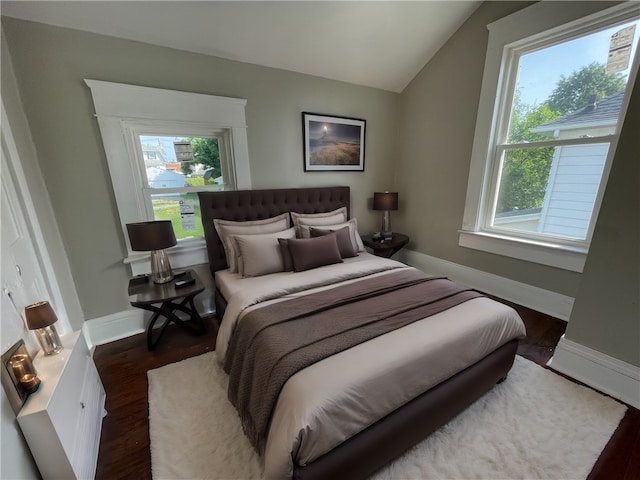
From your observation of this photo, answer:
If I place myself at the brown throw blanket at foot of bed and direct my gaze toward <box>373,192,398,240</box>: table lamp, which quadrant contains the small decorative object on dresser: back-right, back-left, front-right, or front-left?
back-left

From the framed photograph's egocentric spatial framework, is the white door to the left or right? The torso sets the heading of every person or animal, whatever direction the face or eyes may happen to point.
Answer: on its right

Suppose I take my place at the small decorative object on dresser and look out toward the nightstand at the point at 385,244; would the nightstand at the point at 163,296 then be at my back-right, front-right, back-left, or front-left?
front-left

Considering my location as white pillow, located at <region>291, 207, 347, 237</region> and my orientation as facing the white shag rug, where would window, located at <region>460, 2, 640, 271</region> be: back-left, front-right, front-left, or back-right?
front-left

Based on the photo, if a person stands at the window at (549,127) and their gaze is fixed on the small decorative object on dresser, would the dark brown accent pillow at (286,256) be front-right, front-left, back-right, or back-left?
front-right

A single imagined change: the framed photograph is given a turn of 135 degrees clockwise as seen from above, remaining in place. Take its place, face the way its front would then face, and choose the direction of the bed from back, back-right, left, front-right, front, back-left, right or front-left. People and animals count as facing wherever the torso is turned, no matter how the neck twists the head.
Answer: left

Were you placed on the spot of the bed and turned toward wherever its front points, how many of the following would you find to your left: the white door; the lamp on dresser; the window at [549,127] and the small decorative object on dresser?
1

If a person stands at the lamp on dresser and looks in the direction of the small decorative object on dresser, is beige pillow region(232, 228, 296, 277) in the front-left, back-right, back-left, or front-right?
back-left

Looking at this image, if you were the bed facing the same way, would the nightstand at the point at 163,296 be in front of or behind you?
behind

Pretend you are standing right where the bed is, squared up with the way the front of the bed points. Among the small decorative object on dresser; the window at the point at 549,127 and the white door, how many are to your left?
1

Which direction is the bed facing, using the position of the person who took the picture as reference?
facing the viewer and to the right of the viewer
